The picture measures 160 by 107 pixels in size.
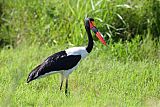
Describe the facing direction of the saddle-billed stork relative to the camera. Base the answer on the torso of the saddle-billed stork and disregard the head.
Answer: to the viewer's right
